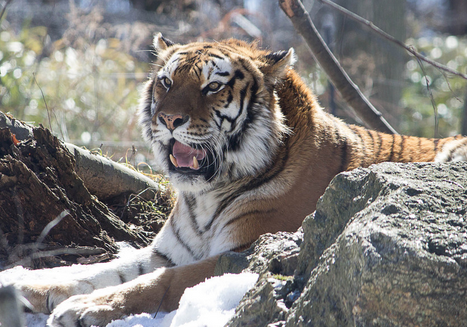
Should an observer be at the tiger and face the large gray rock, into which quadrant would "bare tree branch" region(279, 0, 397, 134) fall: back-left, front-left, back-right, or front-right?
back-left

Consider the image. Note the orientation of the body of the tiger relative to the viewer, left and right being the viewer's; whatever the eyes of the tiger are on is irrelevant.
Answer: facing the viewer and to the left of the viewer

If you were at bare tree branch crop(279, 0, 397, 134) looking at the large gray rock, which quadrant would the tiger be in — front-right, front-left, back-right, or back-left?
front-right

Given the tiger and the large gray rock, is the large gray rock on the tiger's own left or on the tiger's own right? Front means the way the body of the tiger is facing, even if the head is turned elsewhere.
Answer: on the tiger's own left

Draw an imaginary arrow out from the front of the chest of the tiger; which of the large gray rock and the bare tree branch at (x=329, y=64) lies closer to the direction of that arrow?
the large gray rock

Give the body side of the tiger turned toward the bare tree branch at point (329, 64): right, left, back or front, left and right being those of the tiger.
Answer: back

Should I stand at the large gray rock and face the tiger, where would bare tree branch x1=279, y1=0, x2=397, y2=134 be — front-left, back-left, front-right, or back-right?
front-right

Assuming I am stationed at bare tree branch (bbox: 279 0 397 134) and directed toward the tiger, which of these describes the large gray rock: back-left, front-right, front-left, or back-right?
front-left
